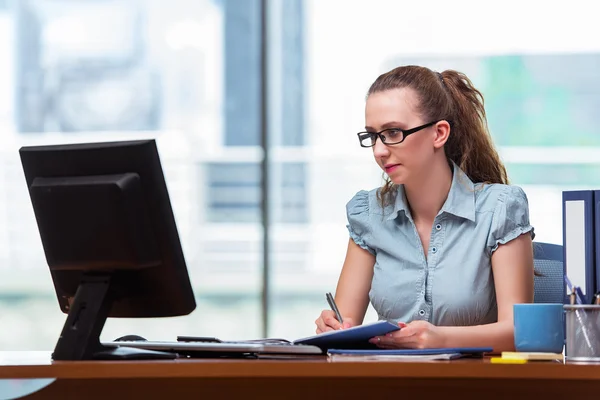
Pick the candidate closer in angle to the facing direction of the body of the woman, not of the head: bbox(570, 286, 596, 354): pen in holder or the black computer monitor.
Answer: the black computer monitor

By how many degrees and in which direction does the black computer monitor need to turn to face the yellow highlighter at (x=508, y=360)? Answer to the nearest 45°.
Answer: approximately 90° to its right

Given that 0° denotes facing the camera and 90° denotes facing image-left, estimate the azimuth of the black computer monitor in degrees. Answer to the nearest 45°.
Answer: approximately 225°

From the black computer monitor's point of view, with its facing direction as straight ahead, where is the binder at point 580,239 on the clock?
The binder is roughly at 2 o'clock from the black computer monitor.

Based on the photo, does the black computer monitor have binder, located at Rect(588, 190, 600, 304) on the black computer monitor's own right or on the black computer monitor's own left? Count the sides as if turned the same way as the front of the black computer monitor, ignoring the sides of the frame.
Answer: on the black computer monitor's own right

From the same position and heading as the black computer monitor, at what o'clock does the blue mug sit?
The blue mug is roughly at 2 o'clock from the black computer monitor.

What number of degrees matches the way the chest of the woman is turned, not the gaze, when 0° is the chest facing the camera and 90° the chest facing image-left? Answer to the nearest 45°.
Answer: approximately 45°

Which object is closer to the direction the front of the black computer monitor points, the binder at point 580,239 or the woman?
the woman

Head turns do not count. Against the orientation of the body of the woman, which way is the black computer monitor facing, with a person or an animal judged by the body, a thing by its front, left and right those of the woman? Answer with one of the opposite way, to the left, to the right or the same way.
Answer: the opposite way

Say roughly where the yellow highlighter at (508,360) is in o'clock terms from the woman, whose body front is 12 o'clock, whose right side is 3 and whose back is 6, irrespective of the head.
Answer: The yellow highlighter is roughly at 10 o'clock from the woman.

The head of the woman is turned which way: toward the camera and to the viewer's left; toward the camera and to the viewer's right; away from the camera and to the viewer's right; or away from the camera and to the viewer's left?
toward the camera and to the viewer's left
